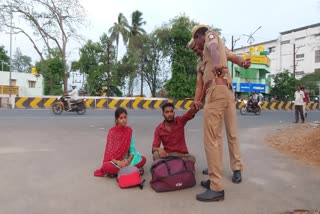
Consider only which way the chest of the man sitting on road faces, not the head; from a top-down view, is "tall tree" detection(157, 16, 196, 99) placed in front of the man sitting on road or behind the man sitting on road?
behind

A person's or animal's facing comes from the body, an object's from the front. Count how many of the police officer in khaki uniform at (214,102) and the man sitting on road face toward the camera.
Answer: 1

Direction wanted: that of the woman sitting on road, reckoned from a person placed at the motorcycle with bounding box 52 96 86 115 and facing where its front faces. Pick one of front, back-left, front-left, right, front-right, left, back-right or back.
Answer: left

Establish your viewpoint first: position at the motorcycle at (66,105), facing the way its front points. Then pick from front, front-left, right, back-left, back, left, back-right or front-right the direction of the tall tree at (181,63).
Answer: back-right

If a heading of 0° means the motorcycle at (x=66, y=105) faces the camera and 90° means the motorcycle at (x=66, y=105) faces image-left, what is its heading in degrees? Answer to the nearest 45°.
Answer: approximately 90°

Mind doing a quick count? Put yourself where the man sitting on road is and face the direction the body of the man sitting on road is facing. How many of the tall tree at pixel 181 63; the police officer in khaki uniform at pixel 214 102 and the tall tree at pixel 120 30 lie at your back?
2

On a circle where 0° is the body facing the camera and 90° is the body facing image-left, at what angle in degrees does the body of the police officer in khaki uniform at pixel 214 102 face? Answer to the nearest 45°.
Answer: approximately 90°

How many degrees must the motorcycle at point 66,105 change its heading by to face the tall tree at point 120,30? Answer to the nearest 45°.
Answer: approximately 90° to its right

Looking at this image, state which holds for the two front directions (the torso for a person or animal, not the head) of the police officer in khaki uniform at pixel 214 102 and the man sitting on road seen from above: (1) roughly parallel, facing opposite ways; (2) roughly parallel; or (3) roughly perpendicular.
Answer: roughly perpendicular

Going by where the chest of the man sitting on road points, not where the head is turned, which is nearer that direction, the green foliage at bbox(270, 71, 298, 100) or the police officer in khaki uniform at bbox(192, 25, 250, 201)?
the police officer in khaki uniform

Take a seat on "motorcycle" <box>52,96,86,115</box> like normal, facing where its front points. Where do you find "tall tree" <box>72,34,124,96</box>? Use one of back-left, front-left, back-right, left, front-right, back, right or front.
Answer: right

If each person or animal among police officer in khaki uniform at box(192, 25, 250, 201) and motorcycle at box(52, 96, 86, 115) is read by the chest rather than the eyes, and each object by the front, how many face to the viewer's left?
2

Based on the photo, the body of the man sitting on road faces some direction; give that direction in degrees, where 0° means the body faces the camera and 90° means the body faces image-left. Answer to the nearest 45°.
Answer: approximately 0°

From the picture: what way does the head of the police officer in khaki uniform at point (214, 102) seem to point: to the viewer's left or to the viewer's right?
to the viewer's left
